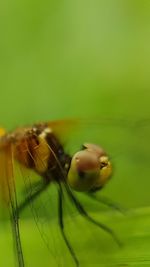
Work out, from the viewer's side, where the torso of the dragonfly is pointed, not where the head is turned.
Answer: to the viewer's right
